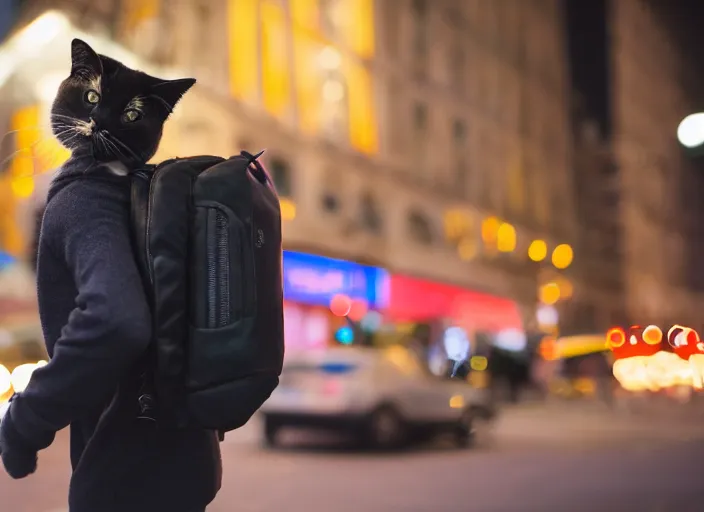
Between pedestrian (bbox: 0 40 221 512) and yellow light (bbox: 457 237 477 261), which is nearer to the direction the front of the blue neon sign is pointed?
the pedestrian

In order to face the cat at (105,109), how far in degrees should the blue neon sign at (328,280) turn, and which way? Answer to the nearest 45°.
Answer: approximately 45° to its right

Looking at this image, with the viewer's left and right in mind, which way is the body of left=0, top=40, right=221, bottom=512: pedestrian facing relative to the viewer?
facing to the left of the viewer

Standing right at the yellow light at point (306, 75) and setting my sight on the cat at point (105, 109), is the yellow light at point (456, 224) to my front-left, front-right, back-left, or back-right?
back-left

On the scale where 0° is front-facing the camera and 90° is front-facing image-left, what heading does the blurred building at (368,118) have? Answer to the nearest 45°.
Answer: approximately 315°

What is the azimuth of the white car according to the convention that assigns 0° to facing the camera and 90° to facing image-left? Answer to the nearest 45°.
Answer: approximately 225°

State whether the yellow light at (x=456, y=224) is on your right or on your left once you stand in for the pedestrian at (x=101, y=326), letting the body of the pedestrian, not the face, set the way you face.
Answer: on your right

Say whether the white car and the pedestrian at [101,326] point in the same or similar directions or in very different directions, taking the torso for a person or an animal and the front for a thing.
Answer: very different directions
